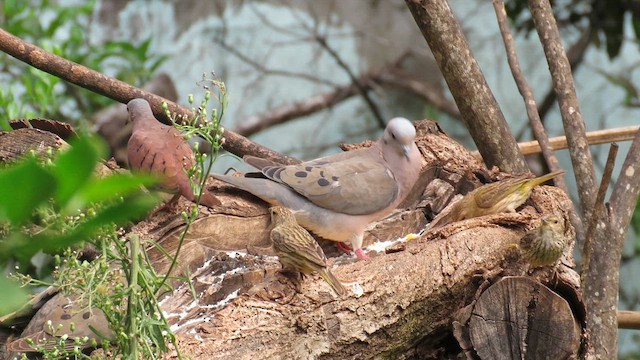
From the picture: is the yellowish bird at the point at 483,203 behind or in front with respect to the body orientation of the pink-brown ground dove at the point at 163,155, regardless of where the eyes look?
behind

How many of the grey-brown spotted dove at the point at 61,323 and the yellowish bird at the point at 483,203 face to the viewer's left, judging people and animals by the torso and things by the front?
1

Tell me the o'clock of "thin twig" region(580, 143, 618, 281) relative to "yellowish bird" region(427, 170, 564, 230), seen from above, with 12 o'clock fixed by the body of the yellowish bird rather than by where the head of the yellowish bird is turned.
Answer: The thin twig is roughly at 5 o'clock from the yellowish bird.

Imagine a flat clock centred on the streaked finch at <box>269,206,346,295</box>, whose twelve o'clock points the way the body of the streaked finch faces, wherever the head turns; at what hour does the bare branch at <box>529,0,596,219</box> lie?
The bare branch is roughly at 3 o'clock from the streaked finch.

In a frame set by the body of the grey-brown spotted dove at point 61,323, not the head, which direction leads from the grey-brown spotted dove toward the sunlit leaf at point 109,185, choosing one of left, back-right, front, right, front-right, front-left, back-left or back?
right

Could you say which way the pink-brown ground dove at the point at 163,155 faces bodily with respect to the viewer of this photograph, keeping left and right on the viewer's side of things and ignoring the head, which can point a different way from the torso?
facing away from the viewer and to the left of the viewer

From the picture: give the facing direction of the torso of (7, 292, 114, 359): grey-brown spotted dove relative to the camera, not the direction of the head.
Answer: to the viewer's right

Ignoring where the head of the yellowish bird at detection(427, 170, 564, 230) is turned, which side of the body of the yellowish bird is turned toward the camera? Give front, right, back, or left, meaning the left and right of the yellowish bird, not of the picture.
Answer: left

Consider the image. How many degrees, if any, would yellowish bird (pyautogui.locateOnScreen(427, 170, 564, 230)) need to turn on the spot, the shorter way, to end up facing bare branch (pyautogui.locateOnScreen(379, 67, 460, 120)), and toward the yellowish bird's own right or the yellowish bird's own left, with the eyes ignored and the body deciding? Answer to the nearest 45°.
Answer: approximately 90° to the yellowish bird's own right

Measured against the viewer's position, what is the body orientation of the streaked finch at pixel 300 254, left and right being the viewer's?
facing away from the viewer and to the left of the viewer

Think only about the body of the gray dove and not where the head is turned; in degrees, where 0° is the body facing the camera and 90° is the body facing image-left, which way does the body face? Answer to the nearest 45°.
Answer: approximately 270°

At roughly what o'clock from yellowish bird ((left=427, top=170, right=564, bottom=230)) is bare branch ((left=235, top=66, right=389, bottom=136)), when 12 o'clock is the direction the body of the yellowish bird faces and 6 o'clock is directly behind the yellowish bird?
The bare branch is roughly at 2 o'clock from the yellowish bird.

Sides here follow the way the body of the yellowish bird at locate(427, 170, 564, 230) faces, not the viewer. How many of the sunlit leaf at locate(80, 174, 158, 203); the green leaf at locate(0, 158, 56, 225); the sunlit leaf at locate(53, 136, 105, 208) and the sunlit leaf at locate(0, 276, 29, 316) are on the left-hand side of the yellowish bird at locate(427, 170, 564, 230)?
4
